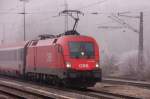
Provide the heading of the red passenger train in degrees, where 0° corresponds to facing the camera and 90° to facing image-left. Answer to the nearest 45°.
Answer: approximately 315°
